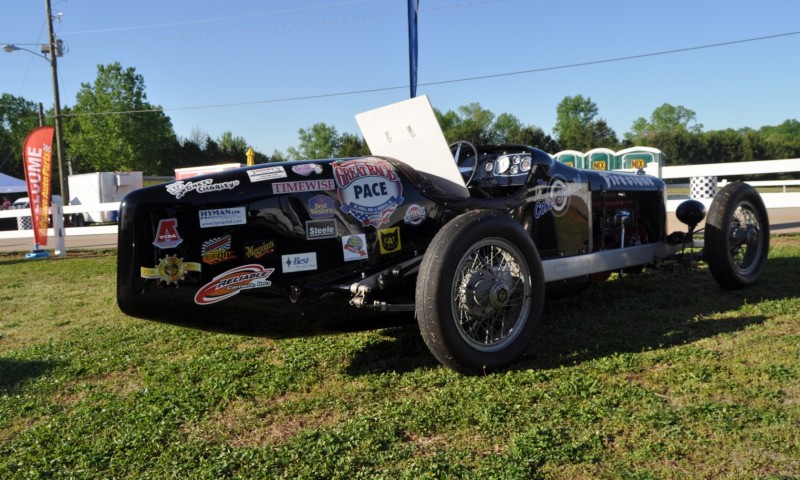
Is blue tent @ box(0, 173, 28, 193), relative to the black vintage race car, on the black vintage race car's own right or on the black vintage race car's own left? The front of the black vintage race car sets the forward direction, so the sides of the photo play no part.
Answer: on the black vintage race car's own left

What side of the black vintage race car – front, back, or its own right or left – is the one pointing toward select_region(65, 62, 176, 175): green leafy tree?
left

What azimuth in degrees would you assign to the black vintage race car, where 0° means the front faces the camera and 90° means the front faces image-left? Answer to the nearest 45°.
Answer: approximately 225°

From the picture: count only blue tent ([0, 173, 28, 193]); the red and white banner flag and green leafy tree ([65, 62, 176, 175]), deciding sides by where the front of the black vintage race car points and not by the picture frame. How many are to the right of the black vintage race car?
0

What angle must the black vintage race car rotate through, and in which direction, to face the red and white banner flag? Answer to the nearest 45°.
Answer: approximately 90° to its left
